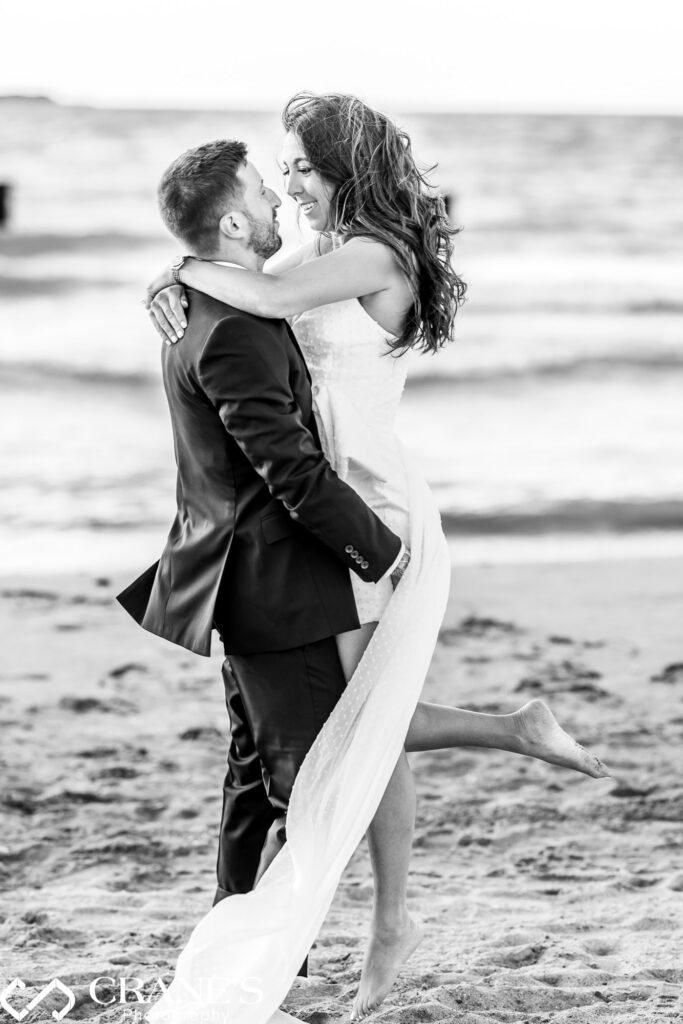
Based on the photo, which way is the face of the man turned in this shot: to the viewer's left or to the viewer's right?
to the viewer's right

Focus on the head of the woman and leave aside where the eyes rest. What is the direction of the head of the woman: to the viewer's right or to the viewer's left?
to the viewer's left

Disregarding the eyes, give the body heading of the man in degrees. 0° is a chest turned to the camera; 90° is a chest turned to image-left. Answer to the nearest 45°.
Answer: approximately 270°

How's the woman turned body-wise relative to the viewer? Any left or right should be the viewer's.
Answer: facing to the left of the viewer
